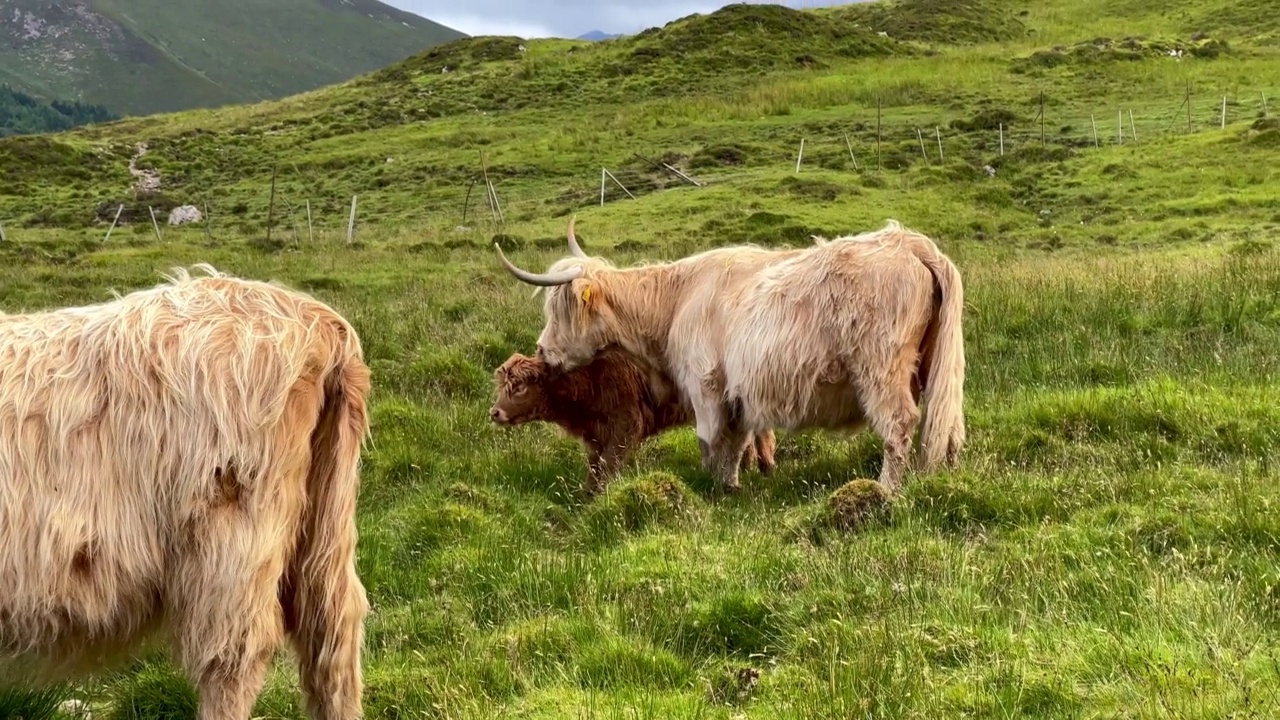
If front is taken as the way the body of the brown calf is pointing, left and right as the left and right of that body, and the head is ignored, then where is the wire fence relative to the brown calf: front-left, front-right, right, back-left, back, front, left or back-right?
right

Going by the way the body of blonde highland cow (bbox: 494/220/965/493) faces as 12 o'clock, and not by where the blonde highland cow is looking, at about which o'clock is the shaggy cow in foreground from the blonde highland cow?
The shaggy cow in foreground is roughly at 10 o'clock from the blonde highland cow.

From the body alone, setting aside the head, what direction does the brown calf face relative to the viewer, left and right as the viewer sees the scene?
facing to the left of the viewer

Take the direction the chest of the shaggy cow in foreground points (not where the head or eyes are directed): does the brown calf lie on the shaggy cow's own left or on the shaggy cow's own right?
on the shaggy cow's own right

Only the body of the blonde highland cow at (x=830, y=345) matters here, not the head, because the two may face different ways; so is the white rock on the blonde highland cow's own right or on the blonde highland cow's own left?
on the blonde highland cow's own right

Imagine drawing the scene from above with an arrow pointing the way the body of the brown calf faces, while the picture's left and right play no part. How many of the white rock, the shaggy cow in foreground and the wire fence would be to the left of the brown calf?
1

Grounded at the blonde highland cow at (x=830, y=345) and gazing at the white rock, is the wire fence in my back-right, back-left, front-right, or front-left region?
front-right

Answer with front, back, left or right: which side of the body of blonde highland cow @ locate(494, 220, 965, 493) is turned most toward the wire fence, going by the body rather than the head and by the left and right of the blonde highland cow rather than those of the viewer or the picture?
right

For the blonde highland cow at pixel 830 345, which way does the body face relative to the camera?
to the viewer's left
